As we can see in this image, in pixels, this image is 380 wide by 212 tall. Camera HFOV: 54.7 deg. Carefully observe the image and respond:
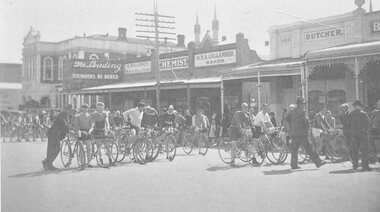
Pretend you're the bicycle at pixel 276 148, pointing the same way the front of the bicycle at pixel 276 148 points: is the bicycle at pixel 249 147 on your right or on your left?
on your right

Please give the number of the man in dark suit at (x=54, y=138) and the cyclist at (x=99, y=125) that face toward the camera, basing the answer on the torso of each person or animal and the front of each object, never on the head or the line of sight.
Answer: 1

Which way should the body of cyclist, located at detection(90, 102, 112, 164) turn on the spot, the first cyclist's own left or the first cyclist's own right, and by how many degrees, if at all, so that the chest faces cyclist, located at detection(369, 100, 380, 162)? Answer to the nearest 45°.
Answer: approximately 90° to the first cyclist's own left

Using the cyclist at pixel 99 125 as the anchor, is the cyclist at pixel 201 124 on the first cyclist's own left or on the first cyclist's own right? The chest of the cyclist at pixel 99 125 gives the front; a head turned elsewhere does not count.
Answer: on the first cyclist's own left
